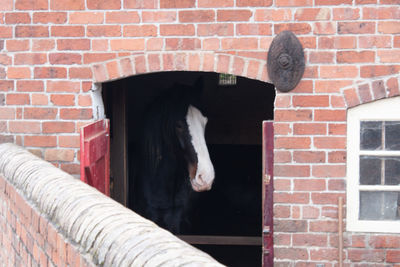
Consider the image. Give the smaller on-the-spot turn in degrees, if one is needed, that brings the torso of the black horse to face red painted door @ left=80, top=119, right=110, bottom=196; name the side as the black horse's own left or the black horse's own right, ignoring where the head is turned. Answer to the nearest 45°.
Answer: approximately 45° to the black horse's own right

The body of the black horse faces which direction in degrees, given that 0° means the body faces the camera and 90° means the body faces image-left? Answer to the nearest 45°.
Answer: approximately 315°

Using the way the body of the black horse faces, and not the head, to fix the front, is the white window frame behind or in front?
in front

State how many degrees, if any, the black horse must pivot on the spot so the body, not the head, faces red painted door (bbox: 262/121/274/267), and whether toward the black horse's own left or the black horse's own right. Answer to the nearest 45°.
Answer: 0° — it already faces it
